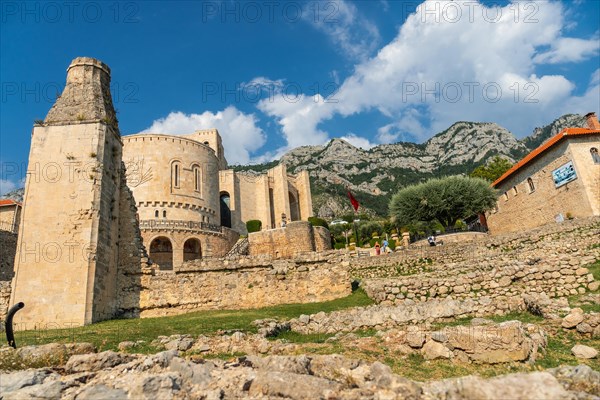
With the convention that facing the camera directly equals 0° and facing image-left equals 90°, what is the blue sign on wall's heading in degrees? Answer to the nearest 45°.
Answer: approximately 45°

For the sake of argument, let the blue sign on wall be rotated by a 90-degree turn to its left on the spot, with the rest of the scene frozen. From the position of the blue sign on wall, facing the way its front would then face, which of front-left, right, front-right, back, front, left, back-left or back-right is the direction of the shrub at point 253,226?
back-right

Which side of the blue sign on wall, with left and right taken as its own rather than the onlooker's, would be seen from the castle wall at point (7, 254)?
front

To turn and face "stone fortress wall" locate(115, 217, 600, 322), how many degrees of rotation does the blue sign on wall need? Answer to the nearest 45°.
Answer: approximately 45° to its left

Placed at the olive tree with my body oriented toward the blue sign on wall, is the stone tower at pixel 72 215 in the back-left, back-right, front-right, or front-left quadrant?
back-right

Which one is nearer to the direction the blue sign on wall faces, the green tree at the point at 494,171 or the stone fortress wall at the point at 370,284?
the stone fortress wall

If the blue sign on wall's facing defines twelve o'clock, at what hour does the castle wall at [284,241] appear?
The castle wall is roughly at 1 o'clock from the blue sign on wall.
